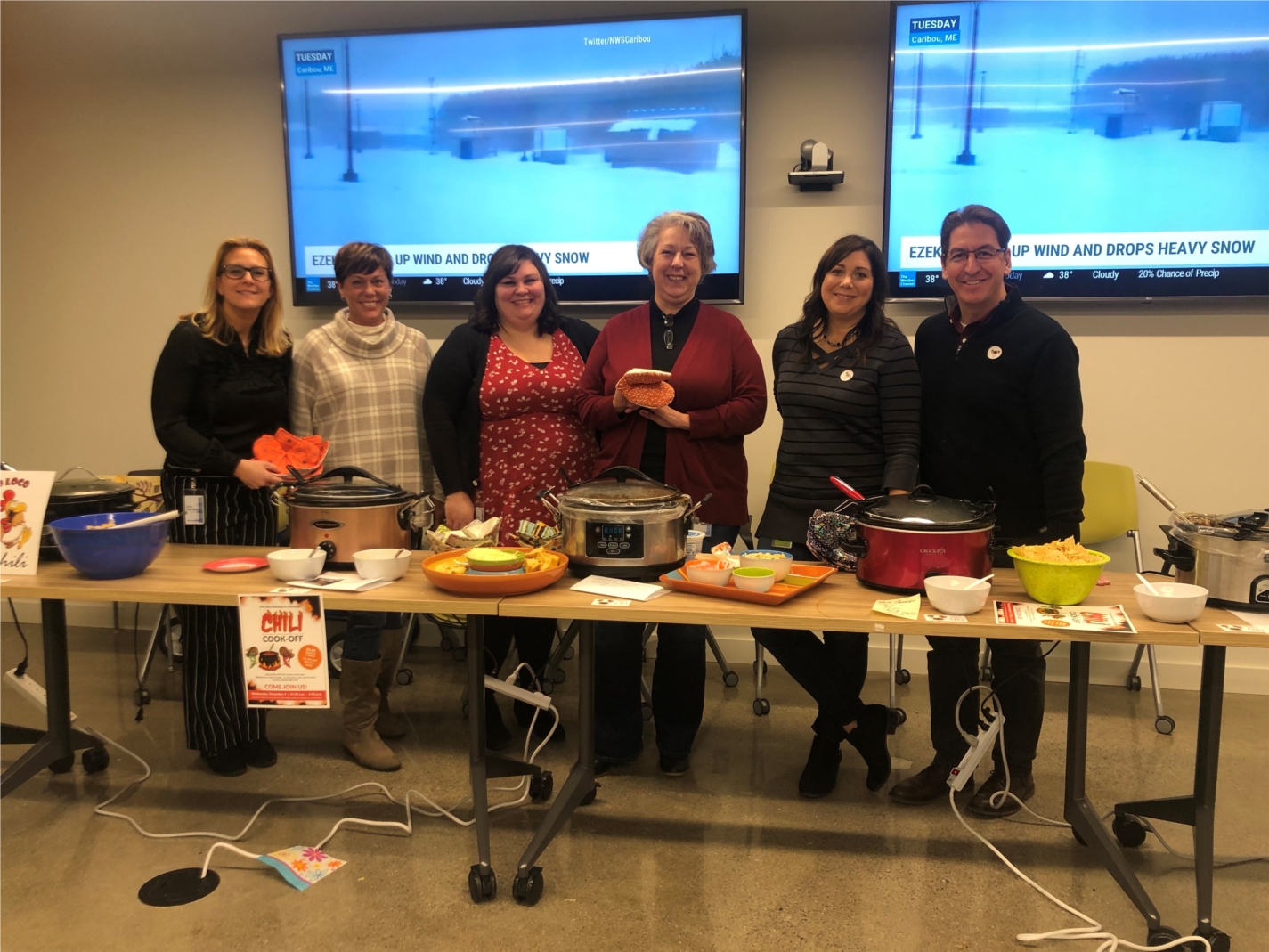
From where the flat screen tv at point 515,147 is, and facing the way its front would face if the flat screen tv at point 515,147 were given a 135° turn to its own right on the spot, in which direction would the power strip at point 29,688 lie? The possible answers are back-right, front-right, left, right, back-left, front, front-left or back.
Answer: left

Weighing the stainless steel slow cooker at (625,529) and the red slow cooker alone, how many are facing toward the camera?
2

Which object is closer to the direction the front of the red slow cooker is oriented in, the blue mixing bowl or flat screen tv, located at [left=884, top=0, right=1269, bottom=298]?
the blue mixing bowl

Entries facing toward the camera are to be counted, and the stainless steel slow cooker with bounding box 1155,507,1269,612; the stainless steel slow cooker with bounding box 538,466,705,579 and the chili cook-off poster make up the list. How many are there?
3

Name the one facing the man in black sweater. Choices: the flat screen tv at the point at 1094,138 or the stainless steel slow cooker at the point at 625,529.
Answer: the flat screen tv

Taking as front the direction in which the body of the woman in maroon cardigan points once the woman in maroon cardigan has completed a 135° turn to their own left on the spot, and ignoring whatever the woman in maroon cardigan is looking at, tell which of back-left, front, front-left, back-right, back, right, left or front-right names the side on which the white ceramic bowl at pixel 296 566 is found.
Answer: back

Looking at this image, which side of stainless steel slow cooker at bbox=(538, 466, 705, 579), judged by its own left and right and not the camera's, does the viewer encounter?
front

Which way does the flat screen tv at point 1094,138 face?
toward the camera

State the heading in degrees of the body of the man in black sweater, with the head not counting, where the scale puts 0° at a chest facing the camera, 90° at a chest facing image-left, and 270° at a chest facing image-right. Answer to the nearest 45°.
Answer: approximately 45°
